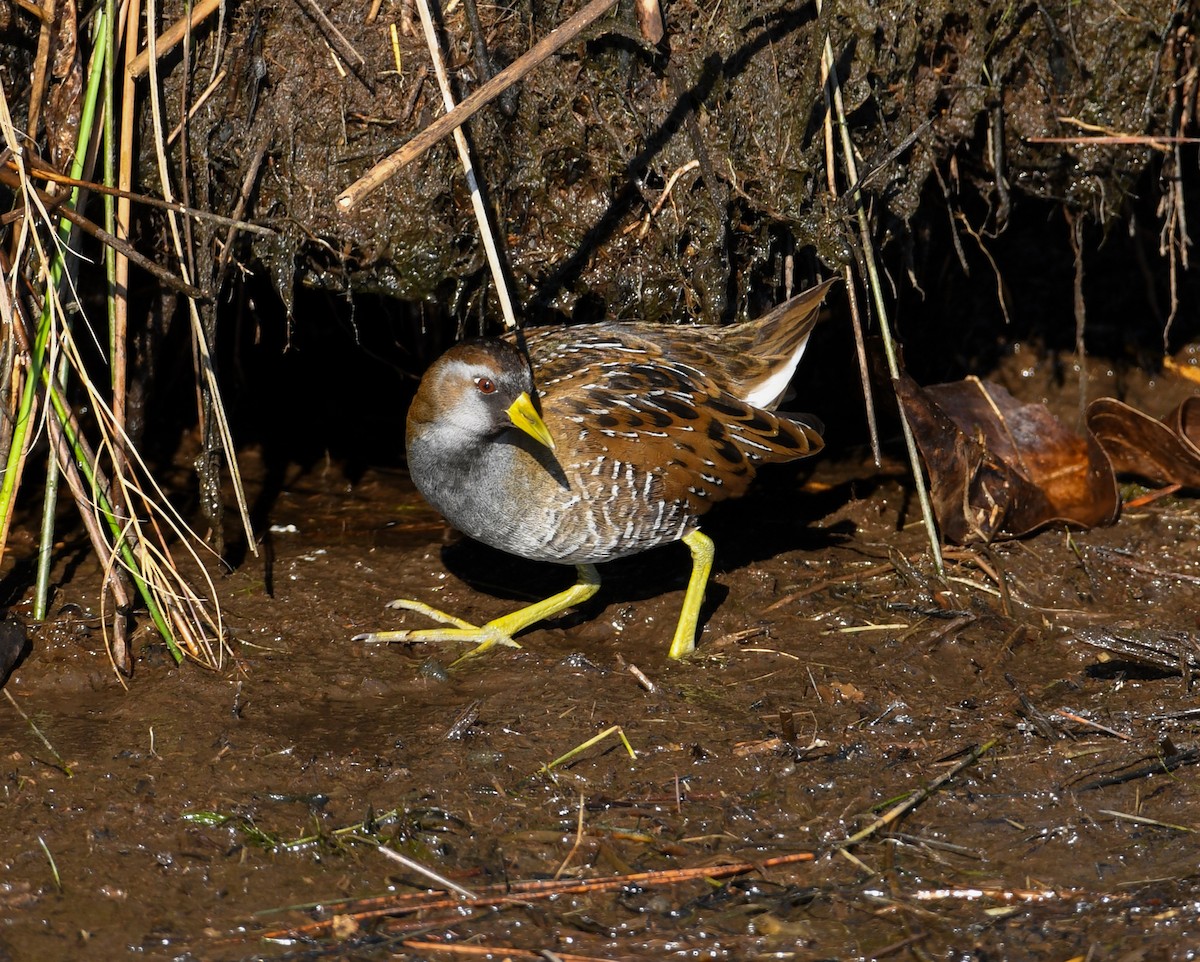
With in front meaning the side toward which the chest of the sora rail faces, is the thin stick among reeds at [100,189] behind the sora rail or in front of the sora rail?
in front

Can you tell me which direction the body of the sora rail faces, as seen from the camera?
to the viewer's left

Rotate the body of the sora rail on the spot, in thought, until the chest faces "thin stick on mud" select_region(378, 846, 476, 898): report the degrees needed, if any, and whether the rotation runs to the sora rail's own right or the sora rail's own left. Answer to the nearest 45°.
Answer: approximately 90° to the sora rail's own left

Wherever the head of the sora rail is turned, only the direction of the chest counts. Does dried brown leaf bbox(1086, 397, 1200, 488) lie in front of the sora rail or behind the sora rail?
behind

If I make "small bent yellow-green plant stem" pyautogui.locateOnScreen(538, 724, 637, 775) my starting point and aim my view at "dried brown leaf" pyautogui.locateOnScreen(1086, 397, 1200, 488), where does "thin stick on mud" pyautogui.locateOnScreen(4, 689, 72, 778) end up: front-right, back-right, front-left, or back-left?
back-left

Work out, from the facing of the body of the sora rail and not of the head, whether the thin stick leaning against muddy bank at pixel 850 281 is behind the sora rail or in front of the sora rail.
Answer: behind

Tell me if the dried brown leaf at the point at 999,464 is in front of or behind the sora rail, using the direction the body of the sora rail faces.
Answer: behind
